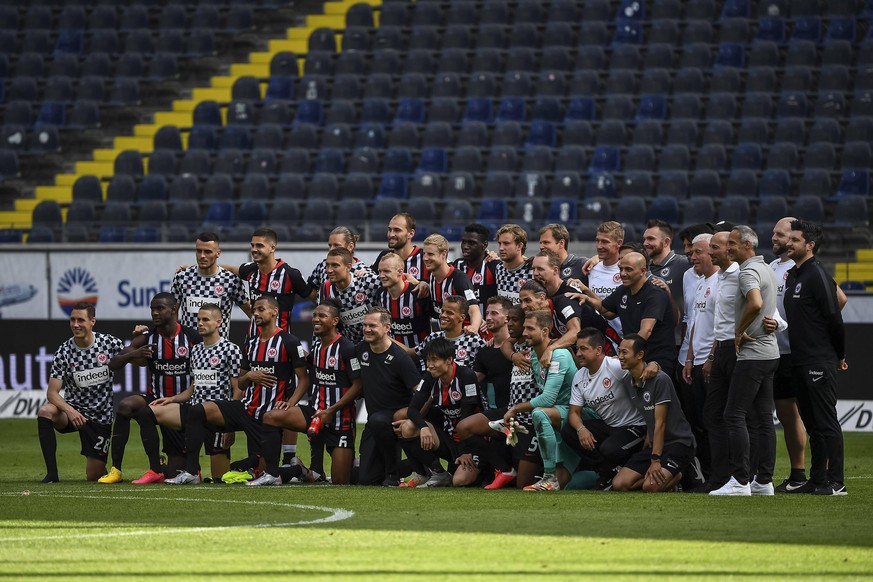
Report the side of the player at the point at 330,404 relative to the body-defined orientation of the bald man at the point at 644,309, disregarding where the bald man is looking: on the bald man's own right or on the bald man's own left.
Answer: on the bald man's own right

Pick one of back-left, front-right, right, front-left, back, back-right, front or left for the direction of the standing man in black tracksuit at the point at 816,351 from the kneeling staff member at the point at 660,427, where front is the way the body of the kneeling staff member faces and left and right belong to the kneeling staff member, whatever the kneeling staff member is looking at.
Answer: back-left

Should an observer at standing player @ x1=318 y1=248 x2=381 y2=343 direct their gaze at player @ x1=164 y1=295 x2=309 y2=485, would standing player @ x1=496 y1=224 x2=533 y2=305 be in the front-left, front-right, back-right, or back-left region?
back-left

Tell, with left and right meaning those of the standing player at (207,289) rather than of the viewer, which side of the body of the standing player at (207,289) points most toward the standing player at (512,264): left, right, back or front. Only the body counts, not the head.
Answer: left

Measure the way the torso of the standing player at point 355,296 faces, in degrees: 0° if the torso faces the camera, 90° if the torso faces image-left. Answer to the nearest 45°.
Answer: approximately 45°

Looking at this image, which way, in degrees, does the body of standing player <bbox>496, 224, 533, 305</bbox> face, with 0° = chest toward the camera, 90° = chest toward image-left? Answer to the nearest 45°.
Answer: approximately 45°

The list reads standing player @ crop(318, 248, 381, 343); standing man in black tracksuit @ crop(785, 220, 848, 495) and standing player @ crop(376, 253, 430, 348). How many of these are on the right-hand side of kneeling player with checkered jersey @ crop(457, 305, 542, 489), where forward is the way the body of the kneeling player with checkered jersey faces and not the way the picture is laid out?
2
